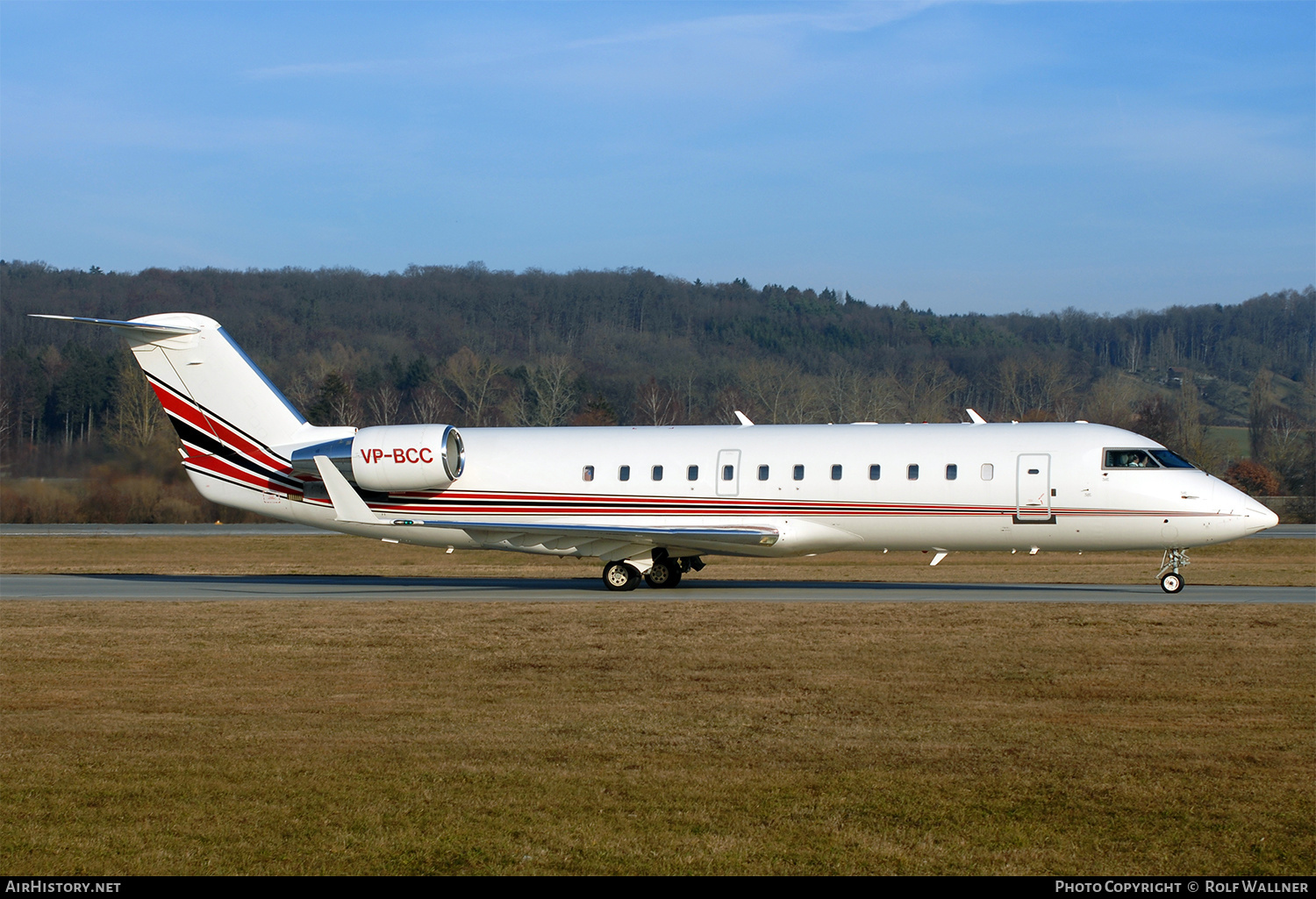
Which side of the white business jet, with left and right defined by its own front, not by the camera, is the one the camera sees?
right

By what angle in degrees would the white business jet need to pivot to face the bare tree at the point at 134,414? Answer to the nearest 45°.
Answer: approximately 135° to its left
